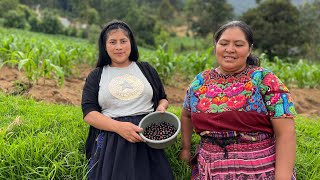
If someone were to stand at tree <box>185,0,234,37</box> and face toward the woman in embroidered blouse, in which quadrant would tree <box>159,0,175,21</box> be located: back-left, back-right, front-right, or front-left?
back-right

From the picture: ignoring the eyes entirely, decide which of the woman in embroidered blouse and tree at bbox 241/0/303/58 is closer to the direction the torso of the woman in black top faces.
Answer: the woman in embroidered blouse

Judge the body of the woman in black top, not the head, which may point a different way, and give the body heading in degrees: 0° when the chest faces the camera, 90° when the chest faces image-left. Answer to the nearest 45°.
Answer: approximately 0°

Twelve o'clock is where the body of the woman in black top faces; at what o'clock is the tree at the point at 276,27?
The tree is roughly at 7 o'clock from the woman in black top.

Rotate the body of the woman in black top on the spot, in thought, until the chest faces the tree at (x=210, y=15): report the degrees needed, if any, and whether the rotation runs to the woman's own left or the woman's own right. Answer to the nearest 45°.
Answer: approximately 180°

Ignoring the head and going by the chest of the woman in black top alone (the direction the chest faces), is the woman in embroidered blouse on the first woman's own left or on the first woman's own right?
on the first woman's own left

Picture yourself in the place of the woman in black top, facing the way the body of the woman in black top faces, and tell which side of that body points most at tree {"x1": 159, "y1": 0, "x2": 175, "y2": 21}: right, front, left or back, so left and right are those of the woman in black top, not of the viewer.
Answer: back
